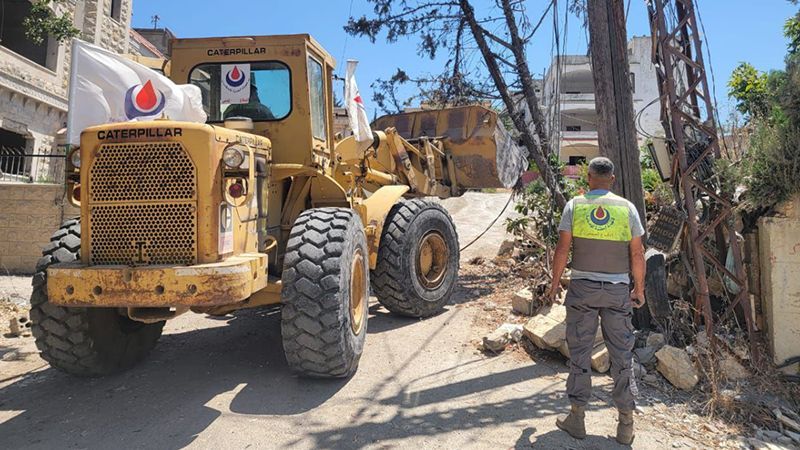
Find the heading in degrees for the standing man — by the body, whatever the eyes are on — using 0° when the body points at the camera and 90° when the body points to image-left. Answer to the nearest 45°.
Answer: approximately 180°

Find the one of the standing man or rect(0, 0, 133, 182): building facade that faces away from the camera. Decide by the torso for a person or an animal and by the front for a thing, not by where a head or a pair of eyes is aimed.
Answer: the standing man

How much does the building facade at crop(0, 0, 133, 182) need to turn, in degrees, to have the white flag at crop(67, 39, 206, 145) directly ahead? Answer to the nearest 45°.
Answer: approximately 45° to its right

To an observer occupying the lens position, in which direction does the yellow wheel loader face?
facing away from the viewer and to the right of the viewer

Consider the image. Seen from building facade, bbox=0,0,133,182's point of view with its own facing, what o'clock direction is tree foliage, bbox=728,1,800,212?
The tree foliage is roughly at 1 o'clock from the building facade.

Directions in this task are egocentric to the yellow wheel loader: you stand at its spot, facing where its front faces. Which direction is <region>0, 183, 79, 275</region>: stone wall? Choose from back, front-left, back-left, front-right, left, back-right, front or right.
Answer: left

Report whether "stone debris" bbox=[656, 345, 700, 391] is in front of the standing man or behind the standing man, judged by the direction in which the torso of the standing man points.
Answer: in front

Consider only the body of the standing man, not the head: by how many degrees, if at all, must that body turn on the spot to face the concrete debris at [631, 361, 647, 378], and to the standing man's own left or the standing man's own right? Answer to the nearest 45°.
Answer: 0° — they already face it

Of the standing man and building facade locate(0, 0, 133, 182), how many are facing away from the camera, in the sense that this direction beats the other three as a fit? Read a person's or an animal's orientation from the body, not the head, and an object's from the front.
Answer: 1

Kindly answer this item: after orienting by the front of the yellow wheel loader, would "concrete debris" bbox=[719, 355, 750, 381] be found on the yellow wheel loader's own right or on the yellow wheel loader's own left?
on the yellow wheel loader's own right

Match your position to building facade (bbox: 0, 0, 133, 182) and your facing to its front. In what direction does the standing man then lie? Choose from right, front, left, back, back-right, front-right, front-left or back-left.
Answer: front-right

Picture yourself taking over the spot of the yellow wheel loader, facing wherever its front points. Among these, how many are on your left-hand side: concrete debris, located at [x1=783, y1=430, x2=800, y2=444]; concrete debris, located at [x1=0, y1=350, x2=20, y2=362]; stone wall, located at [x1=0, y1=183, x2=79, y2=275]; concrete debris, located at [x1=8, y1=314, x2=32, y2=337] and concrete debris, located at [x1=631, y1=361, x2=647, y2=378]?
3
